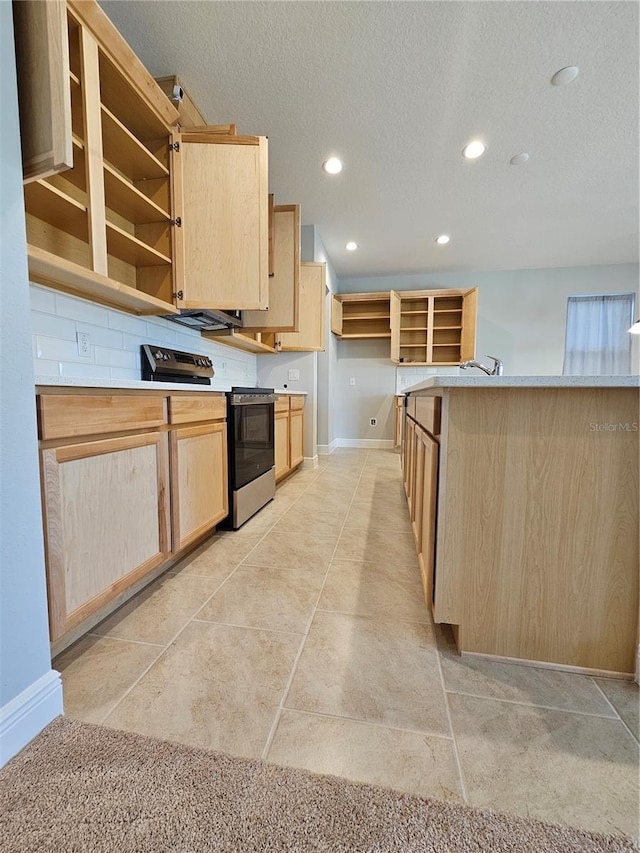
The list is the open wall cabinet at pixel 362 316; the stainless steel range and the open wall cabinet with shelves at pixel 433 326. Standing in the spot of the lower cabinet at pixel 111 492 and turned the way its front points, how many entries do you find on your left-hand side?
3

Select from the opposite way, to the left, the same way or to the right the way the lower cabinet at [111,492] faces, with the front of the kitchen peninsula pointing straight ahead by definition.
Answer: the opposite way

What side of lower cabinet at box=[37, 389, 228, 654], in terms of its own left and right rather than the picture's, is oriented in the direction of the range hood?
left

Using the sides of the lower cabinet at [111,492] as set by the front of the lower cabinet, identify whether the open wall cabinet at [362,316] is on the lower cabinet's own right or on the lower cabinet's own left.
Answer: on the lower cabinet's own left

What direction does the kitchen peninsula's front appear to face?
to the viewer's left

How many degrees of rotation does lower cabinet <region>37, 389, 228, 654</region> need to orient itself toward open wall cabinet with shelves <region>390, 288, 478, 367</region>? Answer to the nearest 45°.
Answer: approximately 90° to its left

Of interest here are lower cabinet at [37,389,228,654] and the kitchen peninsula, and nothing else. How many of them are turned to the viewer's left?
1

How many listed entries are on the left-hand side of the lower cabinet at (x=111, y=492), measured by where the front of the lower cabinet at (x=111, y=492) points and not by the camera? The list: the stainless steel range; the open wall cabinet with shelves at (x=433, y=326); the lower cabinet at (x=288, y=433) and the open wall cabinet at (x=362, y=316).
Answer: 4

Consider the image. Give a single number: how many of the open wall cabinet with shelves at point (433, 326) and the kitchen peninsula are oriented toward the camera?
1

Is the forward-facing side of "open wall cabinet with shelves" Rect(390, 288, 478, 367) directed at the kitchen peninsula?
yes

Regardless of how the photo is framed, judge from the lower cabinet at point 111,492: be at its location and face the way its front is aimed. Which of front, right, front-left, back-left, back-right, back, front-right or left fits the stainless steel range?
left
